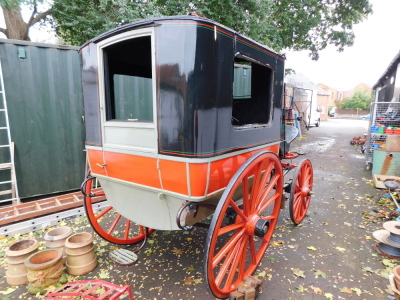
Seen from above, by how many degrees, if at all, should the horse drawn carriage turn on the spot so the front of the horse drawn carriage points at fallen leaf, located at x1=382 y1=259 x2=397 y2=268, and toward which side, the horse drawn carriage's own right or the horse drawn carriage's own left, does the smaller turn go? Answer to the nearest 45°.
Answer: approximately 45° to the horse drawn carriage's own right

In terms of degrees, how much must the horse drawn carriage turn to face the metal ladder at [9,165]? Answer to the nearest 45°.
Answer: approximately 90° to its left

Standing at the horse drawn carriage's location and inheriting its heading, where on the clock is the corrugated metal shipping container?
The corrugated metal shipping container is roughly at 9 o'clock from the horse drawn carriage.

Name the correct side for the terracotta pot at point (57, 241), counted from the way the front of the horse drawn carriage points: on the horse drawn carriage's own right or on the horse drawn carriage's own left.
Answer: on the horse drawn carriage's own left

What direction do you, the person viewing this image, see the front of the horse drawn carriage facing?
facing away from the viewer and to the right of the viewer

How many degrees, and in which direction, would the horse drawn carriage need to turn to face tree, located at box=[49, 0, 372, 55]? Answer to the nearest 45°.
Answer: approximately 45° to its left

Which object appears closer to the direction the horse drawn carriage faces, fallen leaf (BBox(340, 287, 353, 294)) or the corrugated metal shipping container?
the fallen leaf

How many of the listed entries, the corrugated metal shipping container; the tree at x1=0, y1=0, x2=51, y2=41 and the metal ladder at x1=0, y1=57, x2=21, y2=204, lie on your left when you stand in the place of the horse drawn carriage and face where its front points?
3

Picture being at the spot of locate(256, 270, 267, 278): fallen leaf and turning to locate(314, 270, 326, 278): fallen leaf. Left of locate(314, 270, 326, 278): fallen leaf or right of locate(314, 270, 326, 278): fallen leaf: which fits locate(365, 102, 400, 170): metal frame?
left

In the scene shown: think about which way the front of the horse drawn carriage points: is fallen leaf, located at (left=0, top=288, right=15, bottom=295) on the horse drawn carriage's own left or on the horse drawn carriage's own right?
on the horse drawn carriage's own left

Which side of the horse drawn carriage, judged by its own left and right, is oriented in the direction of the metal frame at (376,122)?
front

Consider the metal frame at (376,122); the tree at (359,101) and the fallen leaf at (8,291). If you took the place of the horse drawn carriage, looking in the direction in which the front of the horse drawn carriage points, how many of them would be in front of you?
2

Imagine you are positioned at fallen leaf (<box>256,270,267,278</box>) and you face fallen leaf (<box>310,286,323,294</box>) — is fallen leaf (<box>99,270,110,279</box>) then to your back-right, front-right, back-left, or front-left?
back-right
